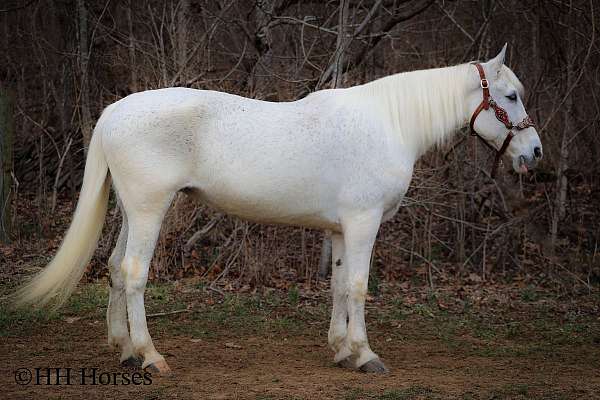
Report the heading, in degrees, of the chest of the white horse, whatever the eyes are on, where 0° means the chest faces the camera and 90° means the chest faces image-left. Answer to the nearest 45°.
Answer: approximately 270°

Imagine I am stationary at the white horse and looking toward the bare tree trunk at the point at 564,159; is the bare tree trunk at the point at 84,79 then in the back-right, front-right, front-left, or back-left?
front-left

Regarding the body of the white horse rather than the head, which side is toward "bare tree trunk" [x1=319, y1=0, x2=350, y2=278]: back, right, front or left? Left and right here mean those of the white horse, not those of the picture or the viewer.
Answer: left

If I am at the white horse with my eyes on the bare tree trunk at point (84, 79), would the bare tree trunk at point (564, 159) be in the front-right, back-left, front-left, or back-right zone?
front-right

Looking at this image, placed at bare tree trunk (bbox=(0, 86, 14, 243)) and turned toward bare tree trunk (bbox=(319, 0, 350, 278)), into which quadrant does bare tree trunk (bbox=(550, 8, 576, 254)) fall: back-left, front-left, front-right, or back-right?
front-left

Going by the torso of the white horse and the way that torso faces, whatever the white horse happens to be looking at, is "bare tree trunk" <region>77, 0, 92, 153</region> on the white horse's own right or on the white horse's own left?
on the white horse's own left

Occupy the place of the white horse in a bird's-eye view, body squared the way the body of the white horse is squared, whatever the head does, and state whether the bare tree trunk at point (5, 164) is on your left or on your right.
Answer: on your left

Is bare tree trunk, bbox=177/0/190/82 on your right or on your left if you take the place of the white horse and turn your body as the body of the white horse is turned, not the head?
on your left

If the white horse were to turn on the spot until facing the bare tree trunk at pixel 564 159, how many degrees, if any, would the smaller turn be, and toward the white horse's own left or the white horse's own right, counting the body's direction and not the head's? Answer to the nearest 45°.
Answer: approximately 45° to the white horse's own left
